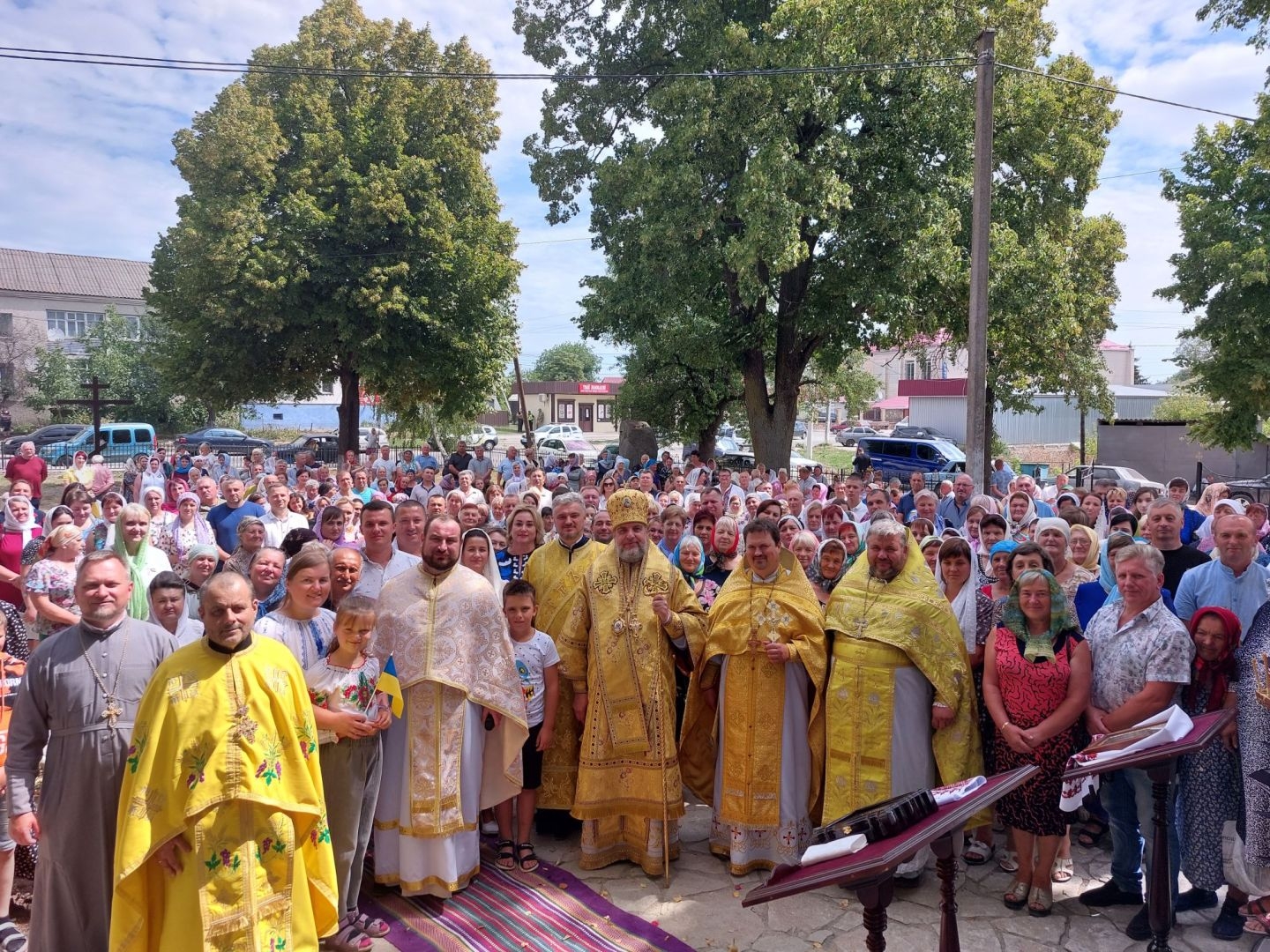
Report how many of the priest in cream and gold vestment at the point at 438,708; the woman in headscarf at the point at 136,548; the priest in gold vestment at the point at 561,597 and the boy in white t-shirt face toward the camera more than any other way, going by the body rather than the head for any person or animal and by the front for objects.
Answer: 4

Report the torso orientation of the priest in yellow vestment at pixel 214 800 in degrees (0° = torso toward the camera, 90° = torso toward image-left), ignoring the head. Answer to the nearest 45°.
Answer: approximately 0°

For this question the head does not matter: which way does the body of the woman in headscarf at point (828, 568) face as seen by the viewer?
toward the camera

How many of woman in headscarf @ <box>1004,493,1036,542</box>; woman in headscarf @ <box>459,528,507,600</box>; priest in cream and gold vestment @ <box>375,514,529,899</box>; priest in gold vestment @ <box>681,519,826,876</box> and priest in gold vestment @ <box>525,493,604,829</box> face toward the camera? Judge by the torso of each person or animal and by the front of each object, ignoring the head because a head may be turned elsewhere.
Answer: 5

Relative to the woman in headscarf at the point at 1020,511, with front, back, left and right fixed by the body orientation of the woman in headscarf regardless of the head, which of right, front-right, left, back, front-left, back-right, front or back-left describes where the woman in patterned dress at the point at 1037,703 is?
front

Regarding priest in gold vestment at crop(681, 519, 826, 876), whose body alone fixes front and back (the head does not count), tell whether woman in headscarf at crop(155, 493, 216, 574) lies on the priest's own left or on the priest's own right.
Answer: on the priest's own right

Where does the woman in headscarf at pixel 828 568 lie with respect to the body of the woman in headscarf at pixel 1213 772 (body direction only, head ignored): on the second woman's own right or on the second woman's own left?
on the second woman's own right

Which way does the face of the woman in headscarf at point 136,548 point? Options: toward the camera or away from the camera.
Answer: toward the camera

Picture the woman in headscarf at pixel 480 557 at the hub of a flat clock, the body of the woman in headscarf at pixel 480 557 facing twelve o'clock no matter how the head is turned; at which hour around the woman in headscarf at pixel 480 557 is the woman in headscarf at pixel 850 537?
the woman in headscarf at pixel 850 537 is roughly at 8 o'clock from the woman in headscarf at pixel 480 557.

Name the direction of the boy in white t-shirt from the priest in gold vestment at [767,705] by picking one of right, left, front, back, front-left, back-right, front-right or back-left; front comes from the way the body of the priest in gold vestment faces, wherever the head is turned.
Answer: right

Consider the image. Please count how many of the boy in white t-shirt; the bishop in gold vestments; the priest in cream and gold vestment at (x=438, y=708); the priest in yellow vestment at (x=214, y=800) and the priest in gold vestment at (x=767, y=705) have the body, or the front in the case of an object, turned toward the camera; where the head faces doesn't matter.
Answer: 5

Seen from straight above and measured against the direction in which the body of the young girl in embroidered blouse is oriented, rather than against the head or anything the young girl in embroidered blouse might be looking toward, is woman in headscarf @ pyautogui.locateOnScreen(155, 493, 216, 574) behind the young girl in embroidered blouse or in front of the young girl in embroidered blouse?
behind

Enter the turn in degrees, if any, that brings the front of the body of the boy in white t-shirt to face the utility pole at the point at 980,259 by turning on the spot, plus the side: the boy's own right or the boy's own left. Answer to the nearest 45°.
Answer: approximately 135° to the boy's own left

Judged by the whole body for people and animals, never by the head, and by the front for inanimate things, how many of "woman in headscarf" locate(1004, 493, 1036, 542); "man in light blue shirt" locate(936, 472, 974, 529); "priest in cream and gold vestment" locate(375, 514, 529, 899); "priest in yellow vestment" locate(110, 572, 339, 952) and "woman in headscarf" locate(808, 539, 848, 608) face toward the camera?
5

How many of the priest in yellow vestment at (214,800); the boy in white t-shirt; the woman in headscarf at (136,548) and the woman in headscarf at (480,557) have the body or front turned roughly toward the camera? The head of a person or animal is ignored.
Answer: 4

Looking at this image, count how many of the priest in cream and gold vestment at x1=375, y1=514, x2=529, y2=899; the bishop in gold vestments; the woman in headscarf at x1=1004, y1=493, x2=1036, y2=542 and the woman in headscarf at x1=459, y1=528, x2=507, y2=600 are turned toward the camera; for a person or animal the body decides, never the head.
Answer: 4

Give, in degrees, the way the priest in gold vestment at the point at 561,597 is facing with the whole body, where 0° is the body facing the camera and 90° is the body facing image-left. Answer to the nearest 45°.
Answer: approximately 0°
